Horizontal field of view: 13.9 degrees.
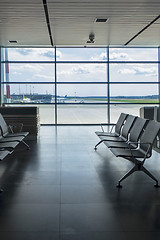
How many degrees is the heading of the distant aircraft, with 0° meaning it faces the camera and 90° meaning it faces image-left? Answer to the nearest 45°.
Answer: approximately 90°

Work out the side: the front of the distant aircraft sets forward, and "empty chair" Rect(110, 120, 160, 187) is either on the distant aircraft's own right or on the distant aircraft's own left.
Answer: on the distant aircraft's own left
